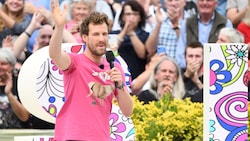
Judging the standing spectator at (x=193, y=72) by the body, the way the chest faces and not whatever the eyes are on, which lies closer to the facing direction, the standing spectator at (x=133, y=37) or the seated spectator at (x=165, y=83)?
the seated spectator

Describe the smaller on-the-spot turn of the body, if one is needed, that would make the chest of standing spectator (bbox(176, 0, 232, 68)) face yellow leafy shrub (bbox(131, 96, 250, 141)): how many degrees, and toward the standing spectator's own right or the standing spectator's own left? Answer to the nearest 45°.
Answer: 0° — they already face it

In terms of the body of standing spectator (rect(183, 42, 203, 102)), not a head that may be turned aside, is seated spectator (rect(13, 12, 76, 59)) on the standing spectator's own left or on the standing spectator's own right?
on the standing spectator's own right

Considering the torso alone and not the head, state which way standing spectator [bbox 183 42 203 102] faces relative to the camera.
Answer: toward the camera

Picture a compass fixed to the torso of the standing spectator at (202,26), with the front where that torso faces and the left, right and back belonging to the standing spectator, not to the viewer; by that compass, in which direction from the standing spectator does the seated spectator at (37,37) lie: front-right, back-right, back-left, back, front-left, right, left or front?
right

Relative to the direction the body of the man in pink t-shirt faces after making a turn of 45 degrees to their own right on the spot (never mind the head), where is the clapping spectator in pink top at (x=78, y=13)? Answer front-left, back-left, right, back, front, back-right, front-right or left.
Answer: back

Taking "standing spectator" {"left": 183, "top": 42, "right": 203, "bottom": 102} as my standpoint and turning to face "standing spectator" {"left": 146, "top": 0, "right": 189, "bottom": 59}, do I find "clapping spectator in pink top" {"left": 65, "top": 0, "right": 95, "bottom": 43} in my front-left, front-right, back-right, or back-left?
front-left

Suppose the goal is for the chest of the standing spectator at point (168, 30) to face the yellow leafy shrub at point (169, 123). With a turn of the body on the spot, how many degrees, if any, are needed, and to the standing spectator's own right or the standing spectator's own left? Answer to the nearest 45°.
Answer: approximately 45° to the standing spectator's own left

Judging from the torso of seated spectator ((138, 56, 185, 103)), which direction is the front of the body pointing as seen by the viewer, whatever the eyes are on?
toward the camera

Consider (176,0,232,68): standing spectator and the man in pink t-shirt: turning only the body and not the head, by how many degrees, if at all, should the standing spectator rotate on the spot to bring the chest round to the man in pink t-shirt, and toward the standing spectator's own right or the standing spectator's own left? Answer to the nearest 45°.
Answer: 0° — they already face them

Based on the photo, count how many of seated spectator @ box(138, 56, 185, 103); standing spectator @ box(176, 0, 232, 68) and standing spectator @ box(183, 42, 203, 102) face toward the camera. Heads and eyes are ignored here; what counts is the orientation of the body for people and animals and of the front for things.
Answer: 3
